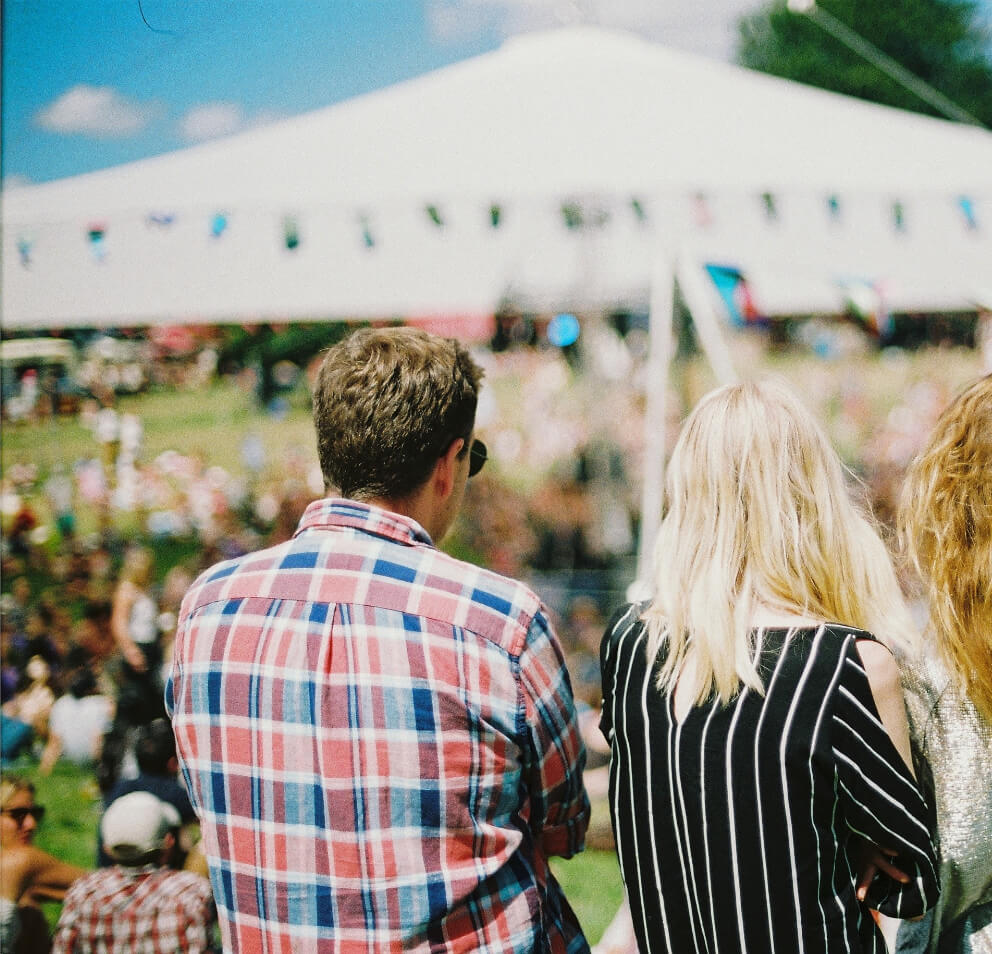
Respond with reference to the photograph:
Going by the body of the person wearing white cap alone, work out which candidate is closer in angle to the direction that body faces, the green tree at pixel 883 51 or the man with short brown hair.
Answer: the green tree

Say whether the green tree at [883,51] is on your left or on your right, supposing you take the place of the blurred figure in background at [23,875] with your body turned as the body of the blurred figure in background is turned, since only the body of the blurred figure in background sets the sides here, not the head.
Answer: on your left

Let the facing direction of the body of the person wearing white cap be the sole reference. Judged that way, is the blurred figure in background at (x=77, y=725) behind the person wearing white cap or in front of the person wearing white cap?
in front

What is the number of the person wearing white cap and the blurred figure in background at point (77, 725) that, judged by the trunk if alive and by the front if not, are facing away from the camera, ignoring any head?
2

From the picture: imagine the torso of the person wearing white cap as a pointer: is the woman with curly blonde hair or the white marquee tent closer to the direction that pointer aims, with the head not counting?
the white marquee tent

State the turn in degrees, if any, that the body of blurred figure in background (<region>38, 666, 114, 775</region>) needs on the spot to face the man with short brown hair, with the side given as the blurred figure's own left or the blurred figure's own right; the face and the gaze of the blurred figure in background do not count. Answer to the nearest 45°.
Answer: approximately 180°

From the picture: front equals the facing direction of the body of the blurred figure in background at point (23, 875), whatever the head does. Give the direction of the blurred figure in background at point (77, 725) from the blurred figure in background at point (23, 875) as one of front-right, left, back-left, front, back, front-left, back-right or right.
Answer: back-left

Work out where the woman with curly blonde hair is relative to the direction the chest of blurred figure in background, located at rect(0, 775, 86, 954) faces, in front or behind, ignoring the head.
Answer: in front

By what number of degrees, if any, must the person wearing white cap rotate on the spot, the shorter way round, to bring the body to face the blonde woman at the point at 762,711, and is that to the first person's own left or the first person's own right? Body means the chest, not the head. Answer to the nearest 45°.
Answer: approximately 135° to the first person's own right

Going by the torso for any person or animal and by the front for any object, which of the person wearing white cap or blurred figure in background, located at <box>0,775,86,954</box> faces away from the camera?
the person wearing white cap

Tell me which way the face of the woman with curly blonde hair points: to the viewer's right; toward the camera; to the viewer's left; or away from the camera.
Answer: away from the camera

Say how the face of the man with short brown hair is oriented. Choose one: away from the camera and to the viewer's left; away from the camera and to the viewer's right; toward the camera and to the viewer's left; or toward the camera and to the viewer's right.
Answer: away from the camera and to the viewer's right

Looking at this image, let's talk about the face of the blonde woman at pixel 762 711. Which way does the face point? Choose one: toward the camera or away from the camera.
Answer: away from the camera

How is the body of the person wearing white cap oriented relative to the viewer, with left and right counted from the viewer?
facing away from the viewer

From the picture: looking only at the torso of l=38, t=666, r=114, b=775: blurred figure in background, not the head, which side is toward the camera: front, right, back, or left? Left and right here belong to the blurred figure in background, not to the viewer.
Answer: back

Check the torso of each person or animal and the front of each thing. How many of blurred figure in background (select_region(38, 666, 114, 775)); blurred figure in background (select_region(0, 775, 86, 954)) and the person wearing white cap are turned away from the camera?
2
